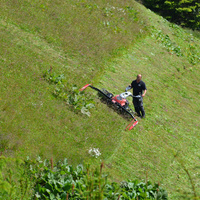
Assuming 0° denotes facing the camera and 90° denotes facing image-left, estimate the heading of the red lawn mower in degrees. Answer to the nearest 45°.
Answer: approximately 45°

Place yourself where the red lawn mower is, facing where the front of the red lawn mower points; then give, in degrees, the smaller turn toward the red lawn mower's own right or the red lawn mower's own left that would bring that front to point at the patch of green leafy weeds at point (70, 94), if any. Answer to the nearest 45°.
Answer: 0° — it already faces it

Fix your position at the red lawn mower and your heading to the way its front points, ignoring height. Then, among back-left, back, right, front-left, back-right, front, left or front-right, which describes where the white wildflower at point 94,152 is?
front-left

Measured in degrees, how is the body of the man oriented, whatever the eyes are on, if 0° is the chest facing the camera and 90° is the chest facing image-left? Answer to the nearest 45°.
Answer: approximately 45°
